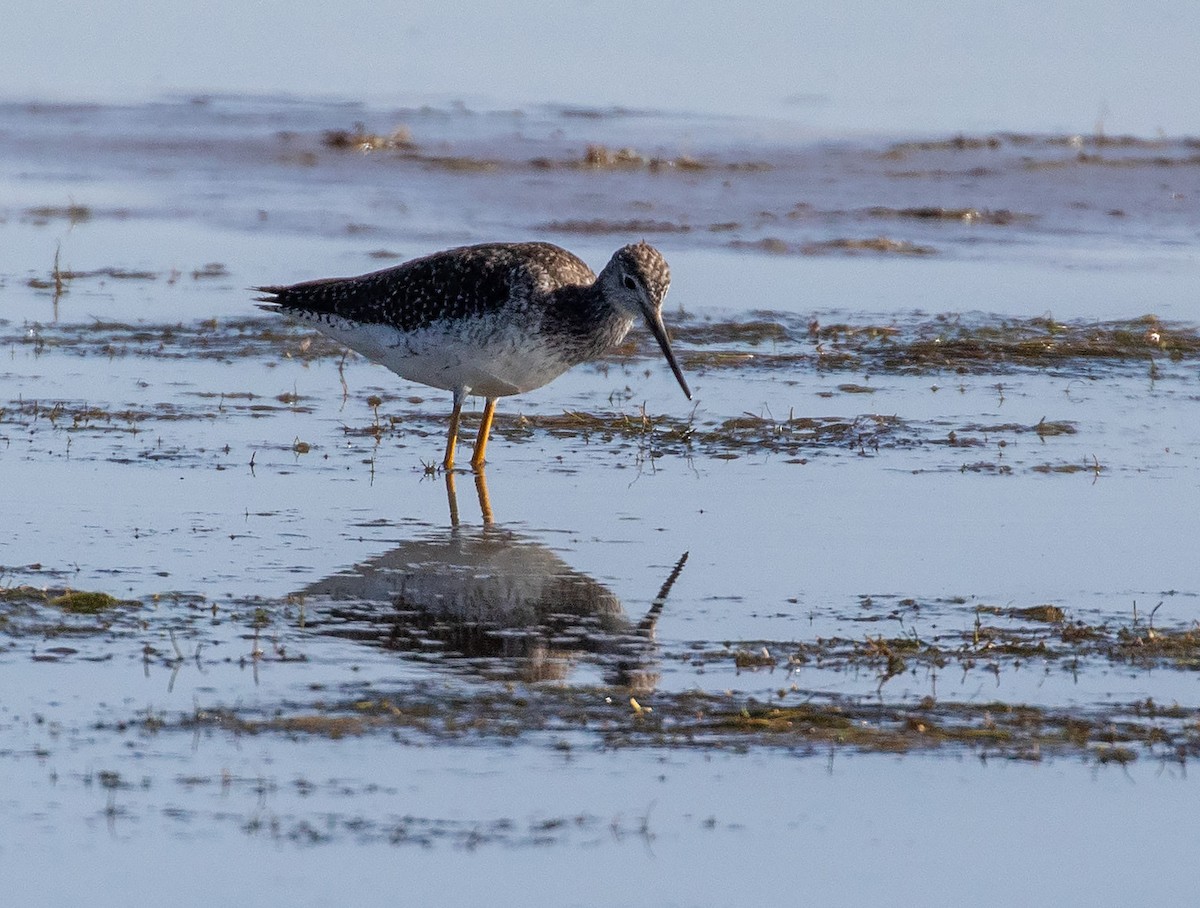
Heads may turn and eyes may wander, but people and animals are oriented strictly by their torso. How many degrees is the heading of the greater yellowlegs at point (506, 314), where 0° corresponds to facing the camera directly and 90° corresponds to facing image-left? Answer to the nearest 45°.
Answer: approximately 270°
